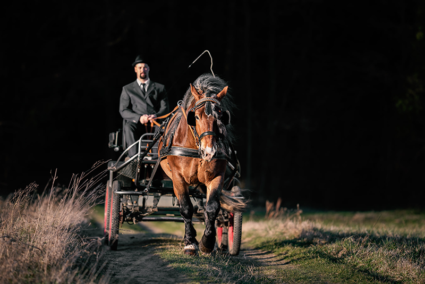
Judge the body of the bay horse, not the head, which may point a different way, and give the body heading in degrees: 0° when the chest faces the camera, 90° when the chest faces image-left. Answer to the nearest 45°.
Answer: approximately 0°

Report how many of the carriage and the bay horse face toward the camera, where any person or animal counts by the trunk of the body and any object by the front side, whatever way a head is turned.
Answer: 2

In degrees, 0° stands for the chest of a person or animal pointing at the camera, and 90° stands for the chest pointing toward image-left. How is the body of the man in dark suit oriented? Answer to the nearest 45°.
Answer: approximately 0°

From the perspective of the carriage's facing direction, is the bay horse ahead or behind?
ahead

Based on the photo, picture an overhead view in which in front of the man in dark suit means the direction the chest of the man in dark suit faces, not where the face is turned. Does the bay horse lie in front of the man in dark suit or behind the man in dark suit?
in front
